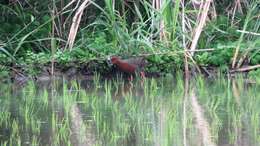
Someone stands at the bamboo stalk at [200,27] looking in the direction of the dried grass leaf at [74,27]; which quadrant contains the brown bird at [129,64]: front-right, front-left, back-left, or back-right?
front-left

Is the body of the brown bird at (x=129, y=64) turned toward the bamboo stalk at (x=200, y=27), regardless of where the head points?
no

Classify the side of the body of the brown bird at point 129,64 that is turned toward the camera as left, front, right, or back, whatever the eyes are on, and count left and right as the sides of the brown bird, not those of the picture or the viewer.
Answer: left

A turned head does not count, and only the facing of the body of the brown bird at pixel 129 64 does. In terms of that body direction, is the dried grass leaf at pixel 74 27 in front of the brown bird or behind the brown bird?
in front
